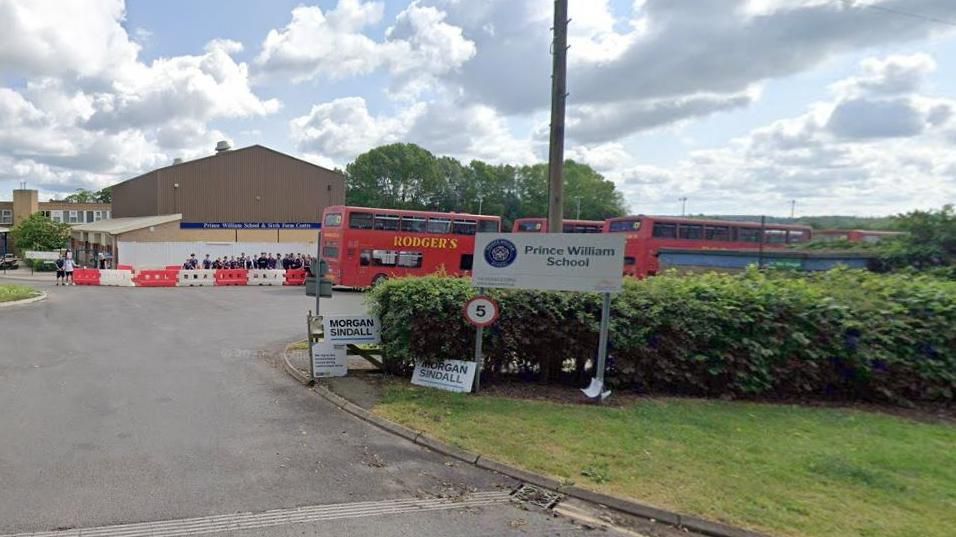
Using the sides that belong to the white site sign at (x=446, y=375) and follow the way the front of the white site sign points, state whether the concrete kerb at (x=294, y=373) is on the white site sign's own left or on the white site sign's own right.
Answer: on the white site sign's own right

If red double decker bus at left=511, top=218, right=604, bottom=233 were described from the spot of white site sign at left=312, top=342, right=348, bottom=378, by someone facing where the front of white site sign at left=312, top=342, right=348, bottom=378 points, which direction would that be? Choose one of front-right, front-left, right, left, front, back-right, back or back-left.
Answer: back-left

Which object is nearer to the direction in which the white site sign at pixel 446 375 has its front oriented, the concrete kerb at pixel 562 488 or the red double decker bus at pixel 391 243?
the concrete kerb

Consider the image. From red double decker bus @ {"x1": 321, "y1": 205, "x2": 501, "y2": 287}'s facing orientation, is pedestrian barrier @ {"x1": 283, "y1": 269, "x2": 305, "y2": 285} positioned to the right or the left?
on its left

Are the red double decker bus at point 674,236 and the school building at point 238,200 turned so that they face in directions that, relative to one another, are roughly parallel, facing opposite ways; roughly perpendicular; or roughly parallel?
roughly perpendicular

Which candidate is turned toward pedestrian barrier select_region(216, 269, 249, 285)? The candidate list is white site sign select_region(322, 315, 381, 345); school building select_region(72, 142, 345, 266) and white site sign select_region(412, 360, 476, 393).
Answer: the school building

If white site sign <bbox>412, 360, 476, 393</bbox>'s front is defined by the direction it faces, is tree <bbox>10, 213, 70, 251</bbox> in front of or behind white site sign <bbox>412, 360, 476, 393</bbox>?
behind

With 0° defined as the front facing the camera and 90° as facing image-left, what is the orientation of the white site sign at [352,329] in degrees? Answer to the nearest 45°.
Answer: approximately 0°

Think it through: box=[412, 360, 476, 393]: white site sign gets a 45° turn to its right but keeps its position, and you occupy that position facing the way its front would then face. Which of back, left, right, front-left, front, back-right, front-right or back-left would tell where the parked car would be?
right
